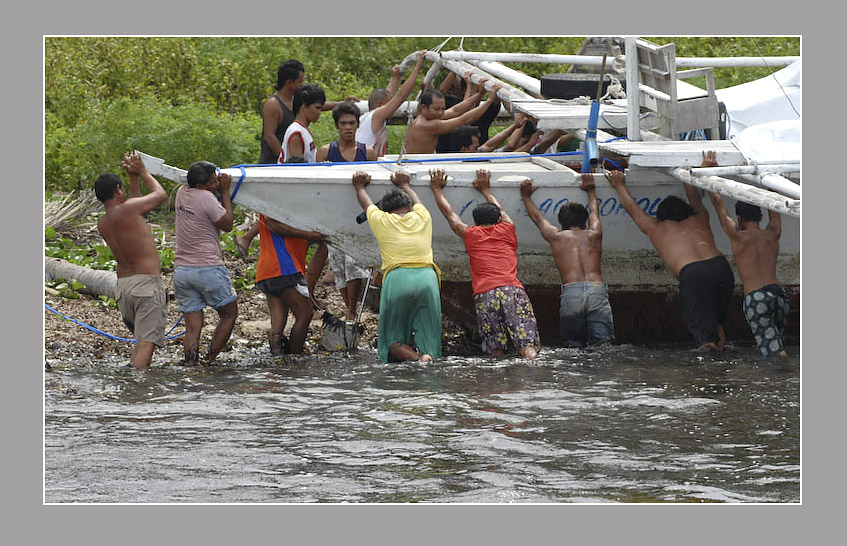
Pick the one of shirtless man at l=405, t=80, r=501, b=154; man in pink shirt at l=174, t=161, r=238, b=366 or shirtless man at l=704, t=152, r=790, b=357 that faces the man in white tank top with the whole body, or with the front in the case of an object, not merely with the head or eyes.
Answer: the man in pink shirt

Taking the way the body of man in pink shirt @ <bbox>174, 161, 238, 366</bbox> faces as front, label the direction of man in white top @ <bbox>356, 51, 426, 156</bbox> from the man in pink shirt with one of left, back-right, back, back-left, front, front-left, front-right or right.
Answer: front

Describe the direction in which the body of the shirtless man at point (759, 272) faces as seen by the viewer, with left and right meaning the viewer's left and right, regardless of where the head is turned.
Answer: facing away from the viewer

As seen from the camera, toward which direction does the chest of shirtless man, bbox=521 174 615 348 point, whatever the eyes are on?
away from the camera

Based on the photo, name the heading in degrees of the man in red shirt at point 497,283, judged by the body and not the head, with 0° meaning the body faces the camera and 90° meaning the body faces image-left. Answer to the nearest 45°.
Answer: approximately 180°

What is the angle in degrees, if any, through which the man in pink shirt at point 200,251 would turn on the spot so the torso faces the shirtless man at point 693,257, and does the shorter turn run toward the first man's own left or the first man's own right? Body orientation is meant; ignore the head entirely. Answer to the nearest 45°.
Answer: approximately 45° to the first man's own right

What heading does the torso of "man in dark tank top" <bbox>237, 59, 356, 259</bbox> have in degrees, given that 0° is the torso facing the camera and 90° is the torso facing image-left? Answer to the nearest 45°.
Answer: approximately 270°

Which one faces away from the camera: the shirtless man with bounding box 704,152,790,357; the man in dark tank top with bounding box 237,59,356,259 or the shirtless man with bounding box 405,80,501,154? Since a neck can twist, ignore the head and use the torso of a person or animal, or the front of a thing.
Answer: the shirtless man with bounding box 704,152,790,357

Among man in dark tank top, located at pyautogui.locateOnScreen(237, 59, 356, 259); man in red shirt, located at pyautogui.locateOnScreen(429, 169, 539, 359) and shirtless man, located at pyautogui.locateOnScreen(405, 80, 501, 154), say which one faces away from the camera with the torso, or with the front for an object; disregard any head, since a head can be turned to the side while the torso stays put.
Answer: the man in red shirt

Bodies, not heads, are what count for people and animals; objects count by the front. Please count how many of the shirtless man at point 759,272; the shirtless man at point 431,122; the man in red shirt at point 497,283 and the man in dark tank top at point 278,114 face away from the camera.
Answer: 2

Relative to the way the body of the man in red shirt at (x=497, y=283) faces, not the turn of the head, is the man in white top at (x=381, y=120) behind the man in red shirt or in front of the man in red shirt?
in front

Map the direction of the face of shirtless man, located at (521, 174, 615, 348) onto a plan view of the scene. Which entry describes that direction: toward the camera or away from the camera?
away from the camera

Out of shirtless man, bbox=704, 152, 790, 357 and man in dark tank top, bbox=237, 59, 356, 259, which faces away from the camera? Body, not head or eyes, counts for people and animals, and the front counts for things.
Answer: shirtless man, bbox=704, 152, 790, 357

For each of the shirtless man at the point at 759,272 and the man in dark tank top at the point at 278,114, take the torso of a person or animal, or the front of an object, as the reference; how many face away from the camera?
1

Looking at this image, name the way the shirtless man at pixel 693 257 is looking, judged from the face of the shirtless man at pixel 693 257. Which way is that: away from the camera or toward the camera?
away from the camera

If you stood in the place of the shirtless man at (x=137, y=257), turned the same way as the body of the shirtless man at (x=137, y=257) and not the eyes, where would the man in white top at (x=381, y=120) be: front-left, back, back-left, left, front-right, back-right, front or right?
front
